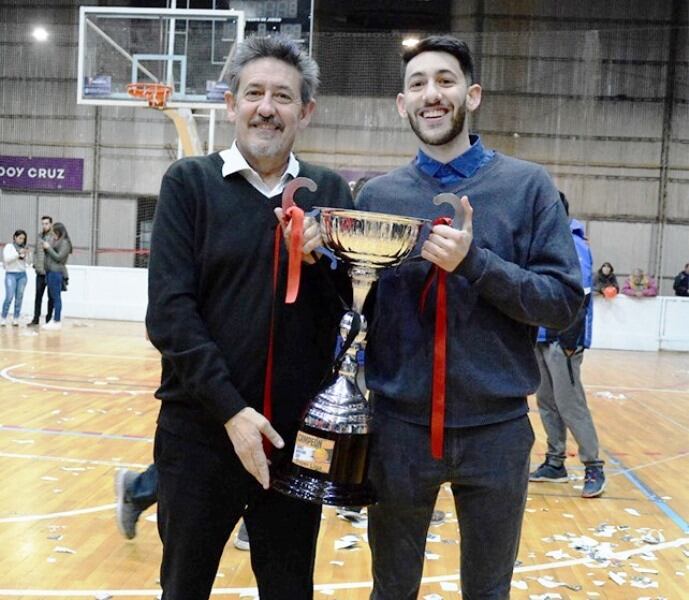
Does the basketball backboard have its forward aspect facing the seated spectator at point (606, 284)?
no

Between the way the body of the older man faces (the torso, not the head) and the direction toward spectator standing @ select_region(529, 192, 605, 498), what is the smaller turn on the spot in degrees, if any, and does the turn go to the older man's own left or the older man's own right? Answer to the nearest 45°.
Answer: approximately 135° to the older man's own left

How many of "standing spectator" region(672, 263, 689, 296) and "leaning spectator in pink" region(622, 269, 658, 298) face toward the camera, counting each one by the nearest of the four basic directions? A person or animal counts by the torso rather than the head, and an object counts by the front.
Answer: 2

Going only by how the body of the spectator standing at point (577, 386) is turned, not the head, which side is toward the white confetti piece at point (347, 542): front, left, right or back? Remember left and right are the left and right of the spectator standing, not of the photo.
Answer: front

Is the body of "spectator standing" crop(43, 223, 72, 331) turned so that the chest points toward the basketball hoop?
no

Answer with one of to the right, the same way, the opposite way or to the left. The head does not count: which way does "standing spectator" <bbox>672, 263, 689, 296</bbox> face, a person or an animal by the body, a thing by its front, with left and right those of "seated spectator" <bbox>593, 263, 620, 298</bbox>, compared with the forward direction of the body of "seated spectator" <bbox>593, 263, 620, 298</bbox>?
the same way

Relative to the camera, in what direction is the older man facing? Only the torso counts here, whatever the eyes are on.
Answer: toward the camera

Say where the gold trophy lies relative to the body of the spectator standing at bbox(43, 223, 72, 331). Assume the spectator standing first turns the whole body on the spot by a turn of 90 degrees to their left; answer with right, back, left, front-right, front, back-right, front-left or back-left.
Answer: front

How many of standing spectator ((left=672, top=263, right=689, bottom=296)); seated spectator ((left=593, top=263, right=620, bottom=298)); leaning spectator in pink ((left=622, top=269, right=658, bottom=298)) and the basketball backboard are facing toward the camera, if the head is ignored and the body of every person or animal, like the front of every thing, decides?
4

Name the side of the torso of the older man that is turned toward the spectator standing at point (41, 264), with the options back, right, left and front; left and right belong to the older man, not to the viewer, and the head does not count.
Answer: back

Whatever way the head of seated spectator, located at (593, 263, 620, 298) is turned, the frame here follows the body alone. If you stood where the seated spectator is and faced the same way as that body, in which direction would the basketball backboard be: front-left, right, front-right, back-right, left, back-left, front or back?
front-right

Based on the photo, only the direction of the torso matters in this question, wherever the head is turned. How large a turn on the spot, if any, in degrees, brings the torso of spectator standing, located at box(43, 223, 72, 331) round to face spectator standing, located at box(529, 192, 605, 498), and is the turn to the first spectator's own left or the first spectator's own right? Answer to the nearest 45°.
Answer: approximately 90° to the first spectator's own left

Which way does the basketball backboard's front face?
toward the camera

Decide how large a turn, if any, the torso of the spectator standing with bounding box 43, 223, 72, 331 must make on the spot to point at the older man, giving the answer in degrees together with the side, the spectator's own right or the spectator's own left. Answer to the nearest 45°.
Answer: approximately 90° to the spectator's own left

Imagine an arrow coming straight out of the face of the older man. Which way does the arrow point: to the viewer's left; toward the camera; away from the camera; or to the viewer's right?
toward the camera
